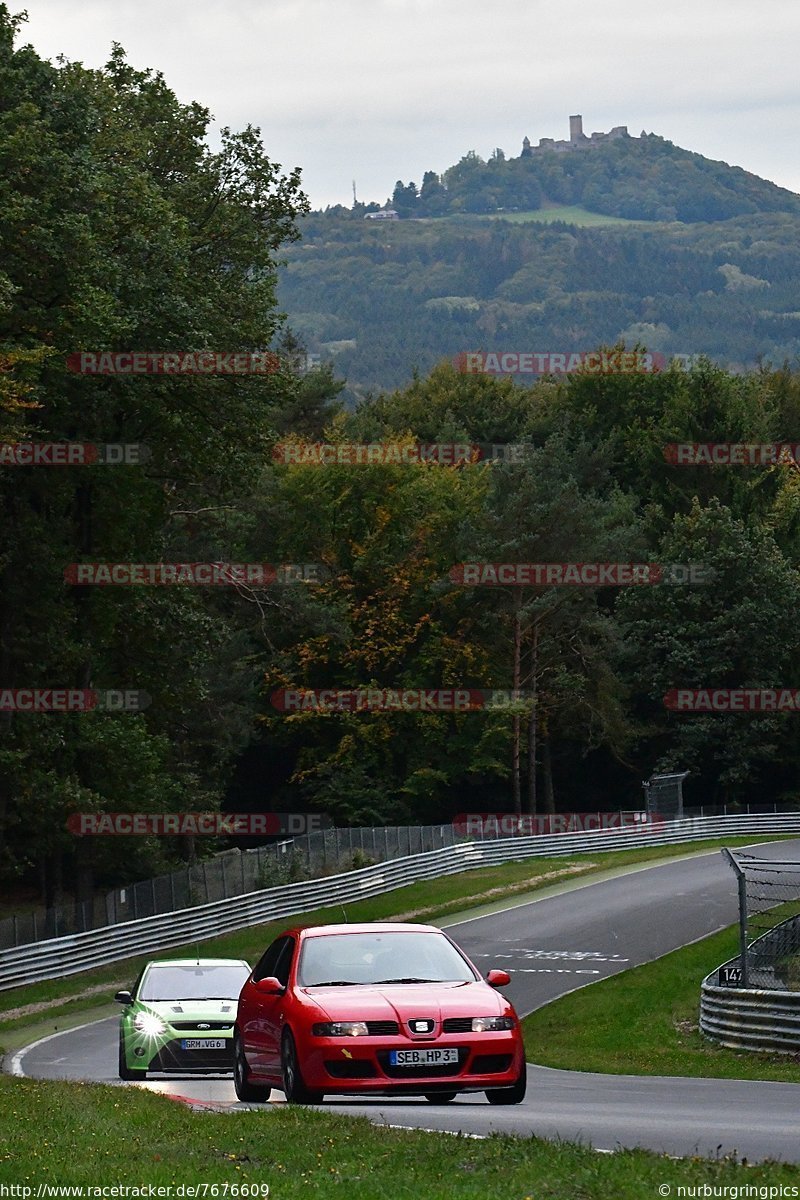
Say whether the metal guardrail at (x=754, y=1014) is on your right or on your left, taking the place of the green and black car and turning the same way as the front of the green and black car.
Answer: on your left

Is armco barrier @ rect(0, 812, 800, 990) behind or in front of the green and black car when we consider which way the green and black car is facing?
behind

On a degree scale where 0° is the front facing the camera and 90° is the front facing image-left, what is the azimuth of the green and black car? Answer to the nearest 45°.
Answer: approximately 0°

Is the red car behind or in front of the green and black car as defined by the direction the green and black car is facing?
in front

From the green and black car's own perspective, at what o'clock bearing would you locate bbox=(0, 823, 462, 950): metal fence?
The metal fence is roughly at 6 o'clock from the green and black car.
